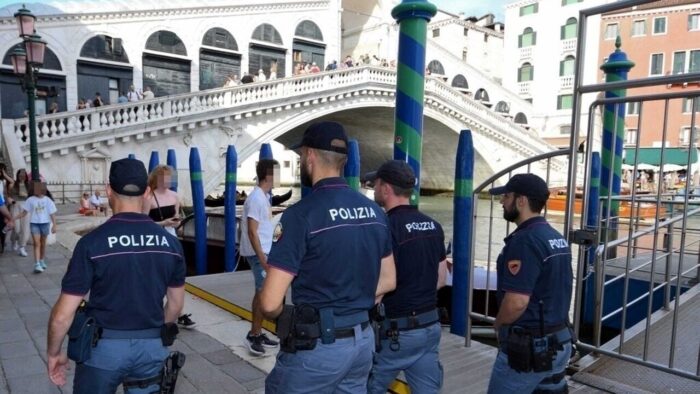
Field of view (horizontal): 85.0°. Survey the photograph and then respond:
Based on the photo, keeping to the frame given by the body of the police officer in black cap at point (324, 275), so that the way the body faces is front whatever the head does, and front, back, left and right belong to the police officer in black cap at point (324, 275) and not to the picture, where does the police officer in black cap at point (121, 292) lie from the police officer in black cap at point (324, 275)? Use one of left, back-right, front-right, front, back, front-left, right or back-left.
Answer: front-left

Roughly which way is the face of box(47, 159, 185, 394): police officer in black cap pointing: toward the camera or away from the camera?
away from the camera

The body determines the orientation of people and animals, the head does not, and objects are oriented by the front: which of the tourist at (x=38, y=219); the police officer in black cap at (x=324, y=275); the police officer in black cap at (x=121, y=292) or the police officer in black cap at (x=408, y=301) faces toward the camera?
the tourist

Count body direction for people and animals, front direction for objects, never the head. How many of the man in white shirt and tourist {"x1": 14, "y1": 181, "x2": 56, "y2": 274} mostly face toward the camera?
1

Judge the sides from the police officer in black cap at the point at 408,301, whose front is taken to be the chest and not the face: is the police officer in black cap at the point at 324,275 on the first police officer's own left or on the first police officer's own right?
on the first police officer's own left

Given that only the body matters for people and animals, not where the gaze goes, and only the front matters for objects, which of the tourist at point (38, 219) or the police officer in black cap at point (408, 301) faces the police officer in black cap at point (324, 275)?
the tourist

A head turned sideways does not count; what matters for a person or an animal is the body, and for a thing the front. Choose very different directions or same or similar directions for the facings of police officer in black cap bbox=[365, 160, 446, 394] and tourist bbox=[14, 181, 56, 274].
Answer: very different directions

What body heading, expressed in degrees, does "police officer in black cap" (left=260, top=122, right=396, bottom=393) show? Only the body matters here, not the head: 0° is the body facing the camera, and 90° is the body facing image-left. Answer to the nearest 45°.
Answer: approximately 135°

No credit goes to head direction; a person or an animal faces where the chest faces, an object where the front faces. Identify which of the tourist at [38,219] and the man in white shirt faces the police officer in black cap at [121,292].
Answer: the tourist

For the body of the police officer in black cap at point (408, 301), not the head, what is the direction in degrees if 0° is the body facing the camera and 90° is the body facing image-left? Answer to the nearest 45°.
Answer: approximately 135°

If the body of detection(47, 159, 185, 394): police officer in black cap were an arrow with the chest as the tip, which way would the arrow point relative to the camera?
away from the camera
